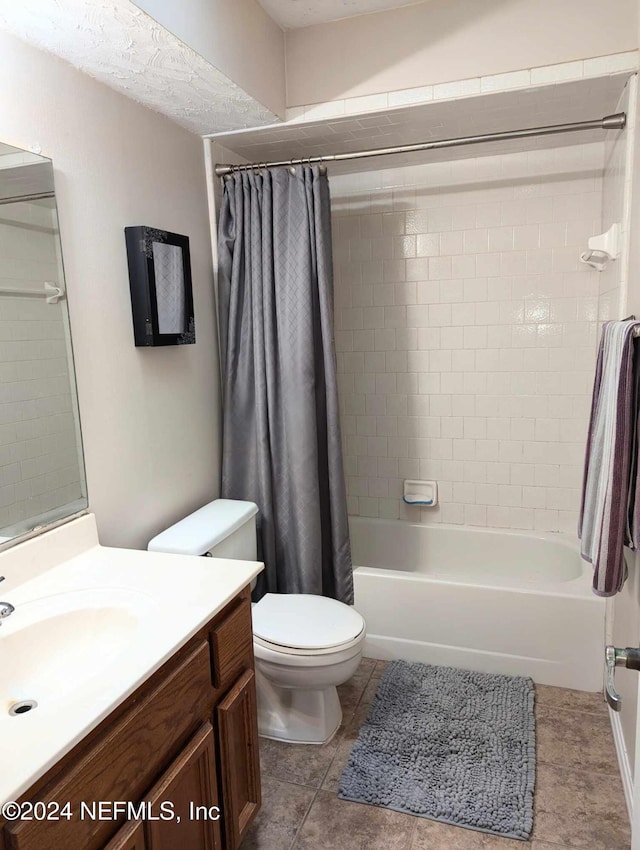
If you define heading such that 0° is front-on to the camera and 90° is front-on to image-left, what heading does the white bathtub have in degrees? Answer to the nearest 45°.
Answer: approximately 0°

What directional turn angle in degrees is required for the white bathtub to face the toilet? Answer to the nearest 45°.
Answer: approximately 45° to its right

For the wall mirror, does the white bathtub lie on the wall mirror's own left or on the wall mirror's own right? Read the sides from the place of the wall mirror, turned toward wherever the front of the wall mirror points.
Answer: on the wall mirror's own left

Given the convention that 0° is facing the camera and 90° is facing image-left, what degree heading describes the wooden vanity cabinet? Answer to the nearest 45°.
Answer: approximately 315°

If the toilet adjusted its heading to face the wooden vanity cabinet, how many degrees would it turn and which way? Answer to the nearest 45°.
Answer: approximately 45° to its right

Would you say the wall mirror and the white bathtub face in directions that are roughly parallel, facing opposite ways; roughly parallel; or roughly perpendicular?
roughly perpendicular

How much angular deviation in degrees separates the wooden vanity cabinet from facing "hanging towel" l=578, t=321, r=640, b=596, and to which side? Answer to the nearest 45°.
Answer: approximately 45° to its left

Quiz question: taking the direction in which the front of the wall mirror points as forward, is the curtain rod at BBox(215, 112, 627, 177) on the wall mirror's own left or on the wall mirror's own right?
on the wall mirror's own left

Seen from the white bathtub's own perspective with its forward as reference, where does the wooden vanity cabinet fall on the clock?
The wooden vanity cabinet is roughly at 1 o'clock from the white bathtub.

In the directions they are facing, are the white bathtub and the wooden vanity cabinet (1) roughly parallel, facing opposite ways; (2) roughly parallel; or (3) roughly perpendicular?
roughly perpendicular
